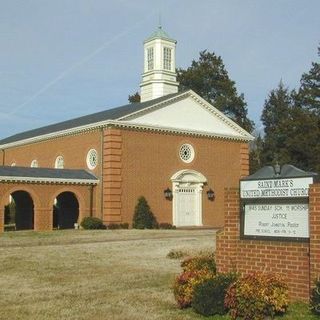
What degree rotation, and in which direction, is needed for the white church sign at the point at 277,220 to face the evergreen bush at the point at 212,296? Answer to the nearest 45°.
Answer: approximately 45° to its right

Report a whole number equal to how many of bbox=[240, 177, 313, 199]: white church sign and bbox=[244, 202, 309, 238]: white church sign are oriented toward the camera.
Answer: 2

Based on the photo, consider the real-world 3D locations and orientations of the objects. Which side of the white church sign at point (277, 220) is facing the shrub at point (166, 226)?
back

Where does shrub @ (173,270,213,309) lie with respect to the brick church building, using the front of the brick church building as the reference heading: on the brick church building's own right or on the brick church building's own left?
on the brick church building's own right

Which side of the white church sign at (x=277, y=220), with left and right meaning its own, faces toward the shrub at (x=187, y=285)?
right

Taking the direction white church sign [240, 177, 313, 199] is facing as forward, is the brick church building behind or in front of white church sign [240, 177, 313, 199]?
behind

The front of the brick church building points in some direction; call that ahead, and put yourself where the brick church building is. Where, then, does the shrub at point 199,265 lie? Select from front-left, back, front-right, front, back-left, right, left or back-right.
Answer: front-right

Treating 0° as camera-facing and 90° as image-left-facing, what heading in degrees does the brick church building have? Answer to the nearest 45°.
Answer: approximately 315°

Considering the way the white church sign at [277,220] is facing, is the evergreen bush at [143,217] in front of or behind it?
behind

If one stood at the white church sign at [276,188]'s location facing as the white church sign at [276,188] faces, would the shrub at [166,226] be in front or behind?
behind
